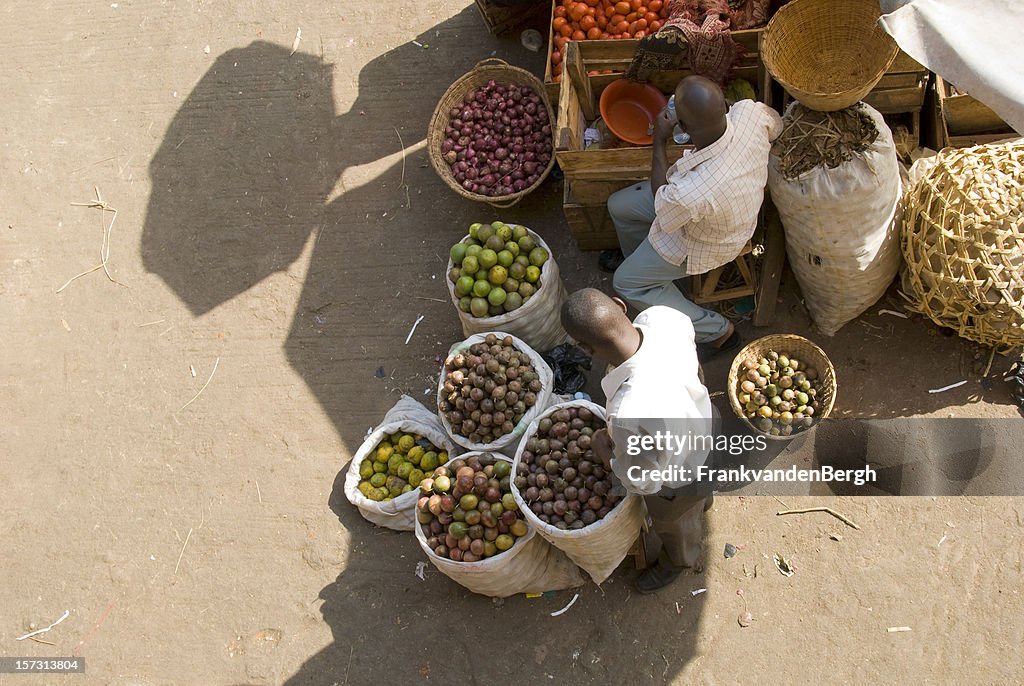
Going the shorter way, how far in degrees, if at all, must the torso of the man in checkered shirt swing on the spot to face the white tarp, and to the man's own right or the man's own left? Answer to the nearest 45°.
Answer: approximately 135° to the man's own right

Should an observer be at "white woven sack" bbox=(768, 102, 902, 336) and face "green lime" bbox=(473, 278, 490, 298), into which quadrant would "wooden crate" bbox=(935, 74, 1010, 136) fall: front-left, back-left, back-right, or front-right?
back-right

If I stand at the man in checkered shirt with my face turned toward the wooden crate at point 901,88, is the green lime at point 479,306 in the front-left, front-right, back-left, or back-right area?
back-left
